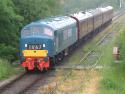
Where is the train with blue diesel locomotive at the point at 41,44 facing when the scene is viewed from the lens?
facing the viewer and to the left of the viewer

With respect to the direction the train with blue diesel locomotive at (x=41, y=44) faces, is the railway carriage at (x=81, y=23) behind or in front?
behind
